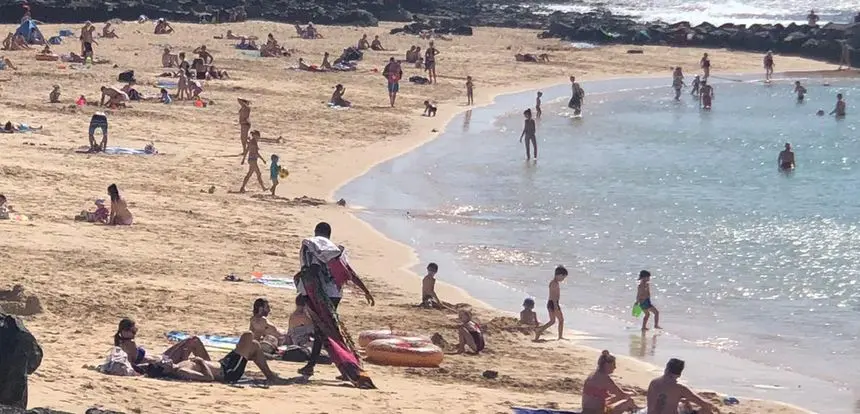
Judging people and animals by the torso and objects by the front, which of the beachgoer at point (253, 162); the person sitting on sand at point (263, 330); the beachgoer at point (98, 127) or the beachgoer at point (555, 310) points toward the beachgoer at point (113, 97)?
the beachgoer at point (98, 127)

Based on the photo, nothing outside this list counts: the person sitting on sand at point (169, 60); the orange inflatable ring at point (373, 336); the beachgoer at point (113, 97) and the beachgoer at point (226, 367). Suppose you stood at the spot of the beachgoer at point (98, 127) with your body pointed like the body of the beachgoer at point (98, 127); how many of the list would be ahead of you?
2

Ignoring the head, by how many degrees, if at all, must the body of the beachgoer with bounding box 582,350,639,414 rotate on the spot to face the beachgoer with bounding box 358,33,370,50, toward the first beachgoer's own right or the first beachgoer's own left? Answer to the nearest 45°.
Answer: approximately 45° to the first beachgoer's own left

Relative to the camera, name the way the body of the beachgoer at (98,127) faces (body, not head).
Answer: away from the camera

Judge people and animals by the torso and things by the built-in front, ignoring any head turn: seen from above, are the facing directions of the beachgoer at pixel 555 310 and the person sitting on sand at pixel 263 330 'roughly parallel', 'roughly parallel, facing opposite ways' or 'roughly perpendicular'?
roughly parallel

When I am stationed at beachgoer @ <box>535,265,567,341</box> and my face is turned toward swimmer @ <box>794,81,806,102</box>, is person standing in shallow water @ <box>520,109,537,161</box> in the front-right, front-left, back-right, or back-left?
front-left

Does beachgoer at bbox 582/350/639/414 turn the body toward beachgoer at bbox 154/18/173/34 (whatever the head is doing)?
no

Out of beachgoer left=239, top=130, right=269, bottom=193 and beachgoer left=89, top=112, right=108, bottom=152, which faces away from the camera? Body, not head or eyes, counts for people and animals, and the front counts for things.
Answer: beachgoer left=89, top=112, right=108, bottom=152

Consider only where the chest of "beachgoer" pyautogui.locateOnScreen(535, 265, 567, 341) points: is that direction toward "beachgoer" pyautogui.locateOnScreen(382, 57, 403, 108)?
no
